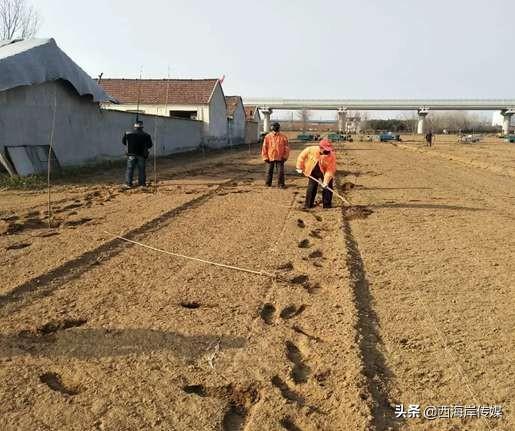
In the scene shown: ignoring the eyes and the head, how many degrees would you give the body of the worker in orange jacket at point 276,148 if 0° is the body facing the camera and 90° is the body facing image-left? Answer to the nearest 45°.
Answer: approximately 0°

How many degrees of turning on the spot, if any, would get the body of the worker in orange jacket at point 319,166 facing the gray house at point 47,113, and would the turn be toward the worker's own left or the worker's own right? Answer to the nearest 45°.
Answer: approximately 180°

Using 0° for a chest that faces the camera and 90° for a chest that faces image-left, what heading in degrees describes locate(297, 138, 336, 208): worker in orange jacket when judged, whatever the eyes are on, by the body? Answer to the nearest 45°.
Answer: approximately 315°

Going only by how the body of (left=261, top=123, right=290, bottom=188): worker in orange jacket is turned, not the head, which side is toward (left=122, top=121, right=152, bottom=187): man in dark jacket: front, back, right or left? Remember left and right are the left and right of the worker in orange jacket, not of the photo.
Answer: right

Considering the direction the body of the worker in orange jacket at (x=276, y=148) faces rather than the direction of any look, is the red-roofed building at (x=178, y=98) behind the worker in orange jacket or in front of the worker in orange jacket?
behind

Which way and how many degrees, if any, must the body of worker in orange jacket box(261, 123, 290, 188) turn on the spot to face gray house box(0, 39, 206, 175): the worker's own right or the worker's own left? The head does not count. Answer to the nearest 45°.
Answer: approximately 90° to the worker's own right
